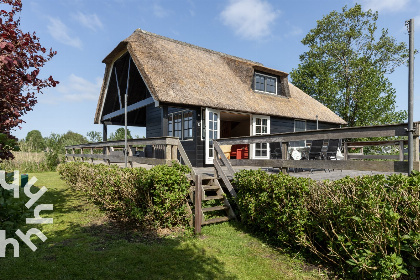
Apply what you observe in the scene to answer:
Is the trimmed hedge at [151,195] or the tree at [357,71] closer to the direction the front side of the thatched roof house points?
the trimmed hedge

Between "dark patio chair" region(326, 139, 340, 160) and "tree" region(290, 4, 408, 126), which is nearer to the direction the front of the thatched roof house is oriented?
the dark patio chair

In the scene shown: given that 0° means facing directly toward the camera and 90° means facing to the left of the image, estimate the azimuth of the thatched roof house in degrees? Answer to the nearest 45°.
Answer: approximately 315°

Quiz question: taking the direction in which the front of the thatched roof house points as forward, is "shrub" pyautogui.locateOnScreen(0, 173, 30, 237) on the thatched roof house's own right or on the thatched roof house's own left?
on the thatched roof house's own right

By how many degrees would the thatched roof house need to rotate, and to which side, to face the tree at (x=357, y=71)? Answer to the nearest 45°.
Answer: approximately 90° to its left

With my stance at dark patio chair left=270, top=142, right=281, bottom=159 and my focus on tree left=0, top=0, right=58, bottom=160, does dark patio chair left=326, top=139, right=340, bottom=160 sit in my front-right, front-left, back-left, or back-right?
back-left

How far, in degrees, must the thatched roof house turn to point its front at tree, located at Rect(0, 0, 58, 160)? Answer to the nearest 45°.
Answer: approximately 45° to its right

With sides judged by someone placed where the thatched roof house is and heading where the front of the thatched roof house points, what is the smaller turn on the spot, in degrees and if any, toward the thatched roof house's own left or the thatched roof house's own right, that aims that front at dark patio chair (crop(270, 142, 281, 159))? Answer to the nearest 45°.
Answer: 0° — it already faces it
